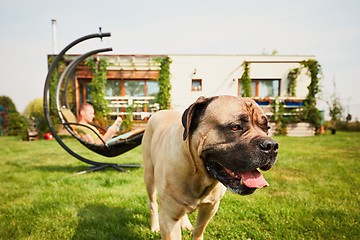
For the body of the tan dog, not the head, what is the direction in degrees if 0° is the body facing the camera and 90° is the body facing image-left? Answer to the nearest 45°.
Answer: approximately 315°

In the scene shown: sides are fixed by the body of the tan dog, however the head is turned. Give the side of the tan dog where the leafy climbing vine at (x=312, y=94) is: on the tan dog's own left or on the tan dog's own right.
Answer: on the tan dog's own left

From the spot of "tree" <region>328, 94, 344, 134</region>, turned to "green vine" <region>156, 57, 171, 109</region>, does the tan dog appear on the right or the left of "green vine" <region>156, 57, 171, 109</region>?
left

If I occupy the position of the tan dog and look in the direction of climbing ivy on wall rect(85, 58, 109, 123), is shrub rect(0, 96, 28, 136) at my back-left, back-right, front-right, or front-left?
front-left

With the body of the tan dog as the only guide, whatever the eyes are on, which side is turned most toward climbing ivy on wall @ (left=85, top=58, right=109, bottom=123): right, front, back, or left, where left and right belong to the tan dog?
back

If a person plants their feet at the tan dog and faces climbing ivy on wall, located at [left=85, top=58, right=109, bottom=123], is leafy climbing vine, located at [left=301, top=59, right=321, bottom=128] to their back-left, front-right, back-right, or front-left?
front-right

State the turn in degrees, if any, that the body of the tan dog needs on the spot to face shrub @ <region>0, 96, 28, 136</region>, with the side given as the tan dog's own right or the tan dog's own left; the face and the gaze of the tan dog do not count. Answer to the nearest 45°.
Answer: approximately 180°

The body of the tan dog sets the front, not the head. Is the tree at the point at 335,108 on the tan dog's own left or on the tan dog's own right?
on the tan dog's own left

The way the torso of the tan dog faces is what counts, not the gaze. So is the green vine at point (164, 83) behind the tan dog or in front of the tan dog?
behind

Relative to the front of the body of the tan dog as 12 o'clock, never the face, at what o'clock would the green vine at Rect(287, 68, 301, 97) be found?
The green vine is roughly at 8 o'clock from the tan dog.
